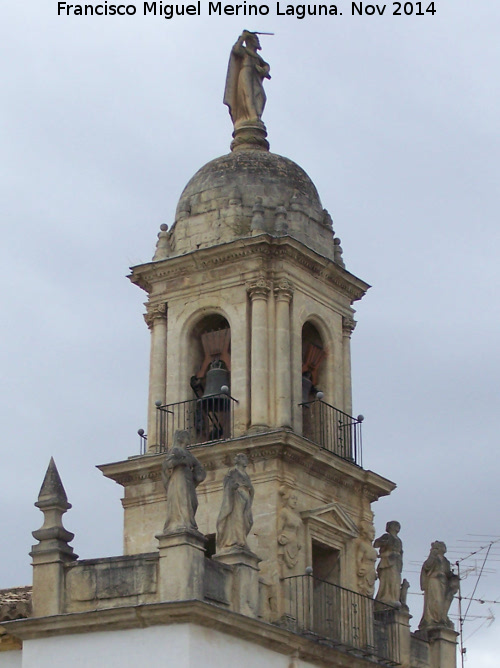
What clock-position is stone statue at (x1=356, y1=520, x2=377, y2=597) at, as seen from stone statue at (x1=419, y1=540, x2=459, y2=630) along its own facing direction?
stone statue at (x1=356, y1=520, x2=377, y2=597) is roughly at 3 o'clock from stone statue at (x1=419, y1=540, x2=459, y2=630).

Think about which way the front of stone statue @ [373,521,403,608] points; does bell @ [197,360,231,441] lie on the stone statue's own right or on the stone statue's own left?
on the stone statue's own right

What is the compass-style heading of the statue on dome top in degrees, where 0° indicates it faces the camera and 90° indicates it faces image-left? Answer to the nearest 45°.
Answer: approximately 315°

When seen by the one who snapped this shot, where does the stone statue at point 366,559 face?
facing the viewer and to the right of the viewer

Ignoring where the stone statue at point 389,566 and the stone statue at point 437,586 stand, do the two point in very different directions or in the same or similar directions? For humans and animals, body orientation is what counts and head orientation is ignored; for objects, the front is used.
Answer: same or similar directions

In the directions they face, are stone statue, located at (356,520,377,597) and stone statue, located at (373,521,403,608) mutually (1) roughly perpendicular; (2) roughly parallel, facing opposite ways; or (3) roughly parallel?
roughly parallel

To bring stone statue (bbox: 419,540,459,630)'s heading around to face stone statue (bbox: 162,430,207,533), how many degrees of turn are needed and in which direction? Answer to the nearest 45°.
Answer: approximately 90° to its right

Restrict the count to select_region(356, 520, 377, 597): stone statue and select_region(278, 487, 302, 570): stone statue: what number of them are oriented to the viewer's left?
0

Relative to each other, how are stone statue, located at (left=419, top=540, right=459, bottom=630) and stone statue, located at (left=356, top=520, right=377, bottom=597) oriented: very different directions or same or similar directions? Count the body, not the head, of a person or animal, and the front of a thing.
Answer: same or similar directions

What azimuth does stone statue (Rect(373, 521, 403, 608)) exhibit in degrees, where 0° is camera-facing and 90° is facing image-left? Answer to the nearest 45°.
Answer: approximately 315°
